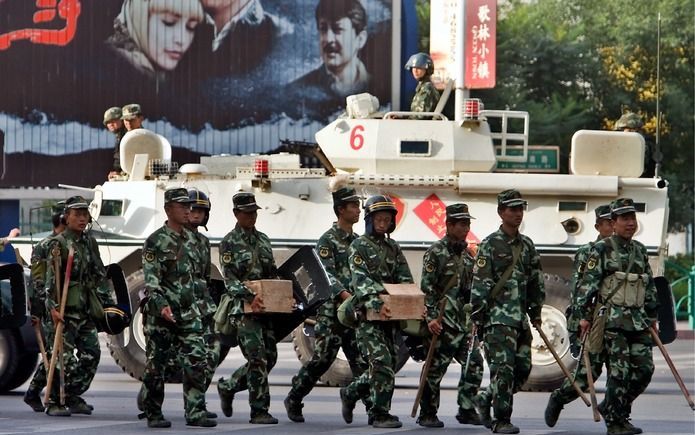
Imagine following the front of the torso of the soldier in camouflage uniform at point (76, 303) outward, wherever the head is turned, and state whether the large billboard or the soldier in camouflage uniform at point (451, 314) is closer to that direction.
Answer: the soldier in camouflage uniform

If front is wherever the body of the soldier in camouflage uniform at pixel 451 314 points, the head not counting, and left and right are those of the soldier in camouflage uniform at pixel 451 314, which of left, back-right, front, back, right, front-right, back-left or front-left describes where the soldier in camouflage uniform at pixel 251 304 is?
back-right

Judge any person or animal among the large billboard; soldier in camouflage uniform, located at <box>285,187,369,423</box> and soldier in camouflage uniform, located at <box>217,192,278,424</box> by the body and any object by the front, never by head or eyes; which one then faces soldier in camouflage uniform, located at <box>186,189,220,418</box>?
the large billboard

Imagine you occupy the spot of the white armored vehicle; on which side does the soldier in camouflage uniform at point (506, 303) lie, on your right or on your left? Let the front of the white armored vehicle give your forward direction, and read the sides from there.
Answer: on your left

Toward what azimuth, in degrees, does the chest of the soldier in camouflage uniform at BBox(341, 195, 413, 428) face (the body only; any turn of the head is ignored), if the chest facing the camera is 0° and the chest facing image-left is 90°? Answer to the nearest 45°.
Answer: approximately 315°

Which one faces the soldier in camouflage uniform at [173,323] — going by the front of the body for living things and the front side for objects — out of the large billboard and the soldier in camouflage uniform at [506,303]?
the large billboard

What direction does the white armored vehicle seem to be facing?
to the viewer's left

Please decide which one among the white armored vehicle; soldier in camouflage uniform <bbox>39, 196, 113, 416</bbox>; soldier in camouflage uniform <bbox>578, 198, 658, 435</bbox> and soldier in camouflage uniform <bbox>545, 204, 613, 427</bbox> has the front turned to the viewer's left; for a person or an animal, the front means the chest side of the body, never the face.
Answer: the white armored vehicle

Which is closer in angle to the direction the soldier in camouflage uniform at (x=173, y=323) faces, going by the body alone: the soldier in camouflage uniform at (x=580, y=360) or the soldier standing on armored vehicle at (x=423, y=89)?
the soldier in camouflage uniform
